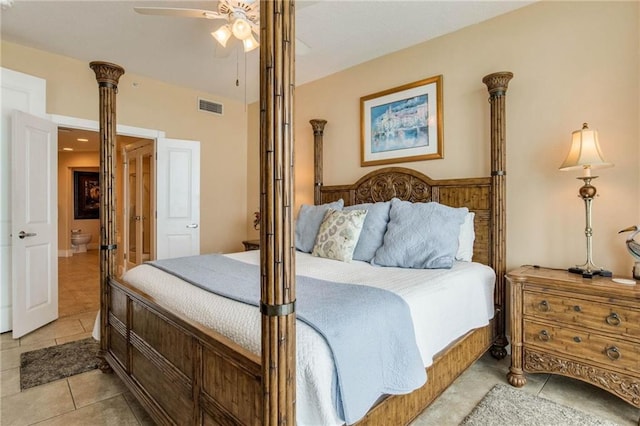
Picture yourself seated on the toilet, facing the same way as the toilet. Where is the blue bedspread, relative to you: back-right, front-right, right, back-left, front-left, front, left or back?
right

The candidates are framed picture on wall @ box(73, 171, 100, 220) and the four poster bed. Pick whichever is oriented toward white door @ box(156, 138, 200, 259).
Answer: the framed picture on wall

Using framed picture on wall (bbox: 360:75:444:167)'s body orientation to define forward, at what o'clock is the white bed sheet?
The white bed sheet is roughly at 11 o'clock from the framed picture on wall.

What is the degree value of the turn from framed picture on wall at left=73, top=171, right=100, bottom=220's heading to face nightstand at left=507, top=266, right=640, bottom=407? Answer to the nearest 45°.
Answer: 0° — it already faces it

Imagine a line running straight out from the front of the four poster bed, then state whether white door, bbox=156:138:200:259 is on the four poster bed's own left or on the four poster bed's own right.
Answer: on the four poster bed's own right

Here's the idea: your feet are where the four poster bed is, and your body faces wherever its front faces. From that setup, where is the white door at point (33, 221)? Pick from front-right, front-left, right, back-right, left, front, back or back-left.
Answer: right
